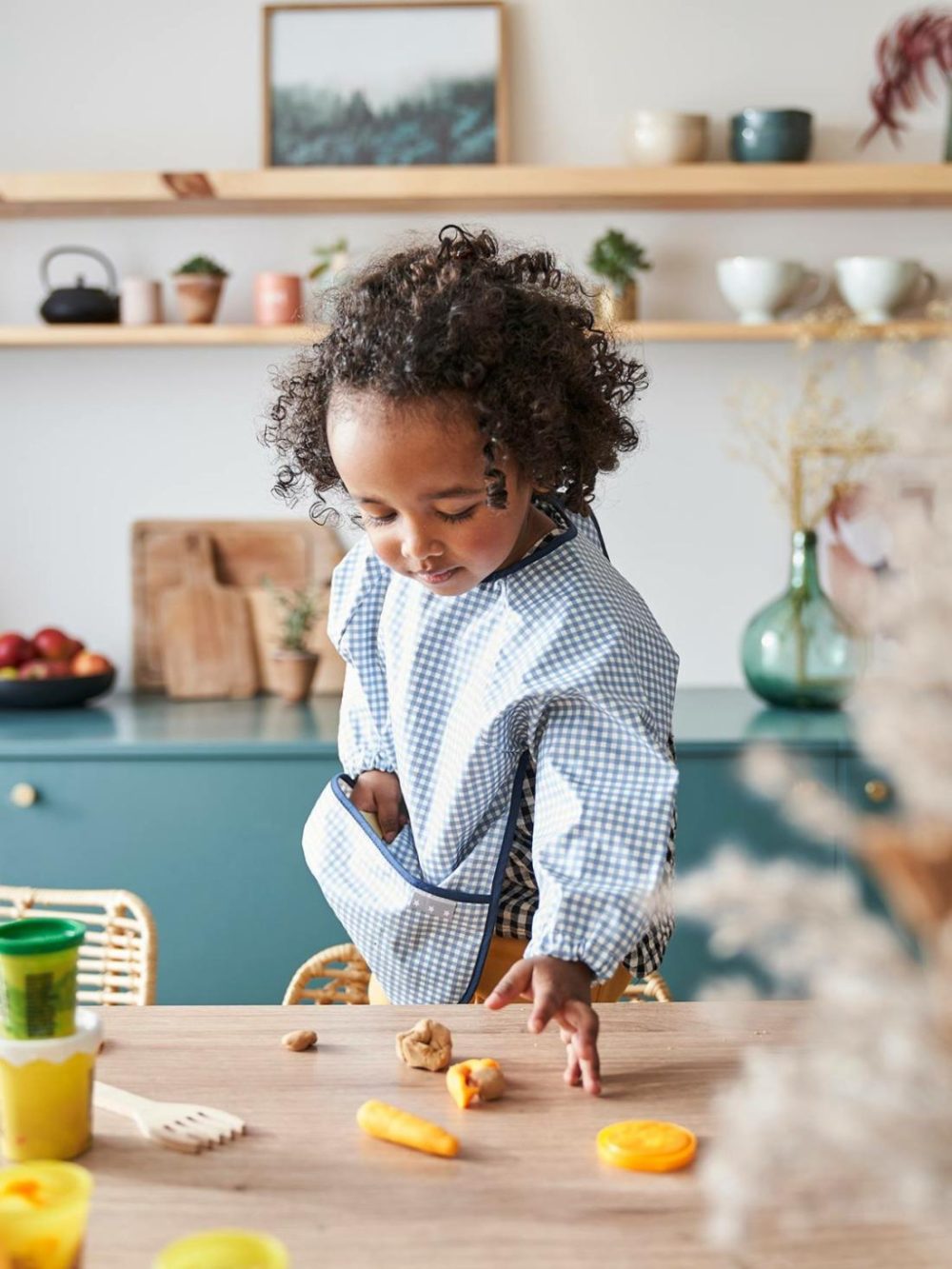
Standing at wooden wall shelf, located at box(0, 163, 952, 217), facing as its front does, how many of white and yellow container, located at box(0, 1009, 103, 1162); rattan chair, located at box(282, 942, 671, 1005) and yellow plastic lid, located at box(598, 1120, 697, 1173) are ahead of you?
3

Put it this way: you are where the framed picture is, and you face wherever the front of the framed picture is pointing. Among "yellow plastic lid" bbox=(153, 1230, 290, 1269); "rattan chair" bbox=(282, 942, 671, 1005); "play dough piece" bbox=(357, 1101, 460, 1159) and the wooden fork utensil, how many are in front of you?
4

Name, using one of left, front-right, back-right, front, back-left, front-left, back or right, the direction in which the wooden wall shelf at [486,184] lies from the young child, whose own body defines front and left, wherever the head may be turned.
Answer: back-right

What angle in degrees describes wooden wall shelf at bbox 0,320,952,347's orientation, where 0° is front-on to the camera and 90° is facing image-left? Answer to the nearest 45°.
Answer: approximately 0°

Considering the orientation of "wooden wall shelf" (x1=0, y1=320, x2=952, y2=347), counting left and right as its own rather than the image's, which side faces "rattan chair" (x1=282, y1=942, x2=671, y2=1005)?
front

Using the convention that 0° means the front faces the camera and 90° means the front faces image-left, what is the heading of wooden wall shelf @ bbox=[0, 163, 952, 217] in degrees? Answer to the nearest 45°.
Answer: approximately 0°
